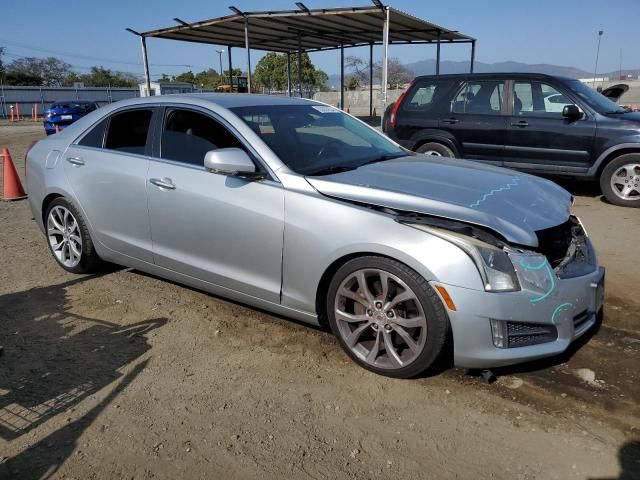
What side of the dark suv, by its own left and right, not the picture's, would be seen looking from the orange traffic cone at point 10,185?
back

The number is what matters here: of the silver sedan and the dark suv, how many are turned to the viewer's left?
0

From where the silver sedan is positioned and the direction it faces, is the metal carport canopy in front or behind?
behind

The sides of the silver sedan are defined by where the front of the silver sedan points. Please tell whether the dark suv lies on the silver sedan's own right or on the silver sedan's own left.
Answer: on the silver sedan's own left

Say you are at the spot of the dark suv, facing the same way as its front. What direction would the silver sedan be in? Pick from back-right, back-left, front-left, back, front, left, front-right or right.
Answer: right

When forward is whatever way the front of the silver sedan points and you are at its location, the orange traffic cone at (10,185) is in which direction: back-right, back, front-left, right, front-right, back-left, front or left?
back

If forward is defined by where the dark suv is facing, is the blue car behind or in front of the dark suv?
behind

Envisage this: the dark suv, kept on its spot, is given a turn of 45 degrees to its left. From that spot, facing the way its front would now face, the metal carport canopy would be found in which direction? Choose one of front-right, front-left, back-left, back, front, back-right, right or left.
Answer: left

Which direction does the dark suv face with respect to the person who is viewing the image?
facing to the right of the viewer
